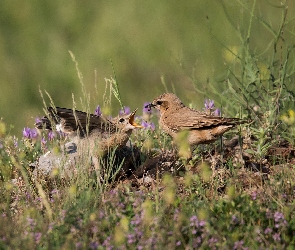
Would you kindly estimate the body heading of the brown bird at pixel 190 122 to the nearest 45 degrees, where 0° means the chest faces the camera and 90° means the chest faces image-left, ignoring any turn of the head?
approximately 90°

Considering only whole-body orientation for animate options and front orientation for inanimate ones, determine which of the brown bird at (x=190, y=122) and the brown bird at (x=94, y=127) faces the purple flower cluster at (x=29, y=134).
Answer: the brown bird at (x=190, y=122)

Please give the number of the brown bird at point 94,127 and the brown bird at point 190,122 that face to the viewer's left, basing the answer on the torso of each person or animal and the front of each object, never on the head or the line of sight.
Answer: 1

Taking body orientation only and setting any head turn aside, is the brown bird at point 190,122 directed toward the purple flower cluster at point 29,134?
yes

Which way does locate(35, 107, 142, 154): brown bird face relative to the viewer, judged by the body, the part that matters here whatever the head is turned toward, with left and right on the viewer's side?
facing to the right of the viewer

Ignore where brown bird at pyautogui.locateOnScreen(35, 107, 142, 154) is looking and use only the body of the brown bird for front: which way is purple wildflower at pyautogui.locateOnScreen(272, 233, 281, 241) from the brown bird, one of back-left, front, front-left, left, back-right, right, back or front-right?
front-right

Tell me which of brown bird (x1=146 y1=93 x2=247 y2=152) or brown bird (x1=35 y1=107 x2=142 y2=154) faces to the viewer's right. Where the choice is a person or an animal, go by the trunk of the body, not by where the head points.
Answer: brown bird (x1=35 y1=107 x2=142 y2=154)

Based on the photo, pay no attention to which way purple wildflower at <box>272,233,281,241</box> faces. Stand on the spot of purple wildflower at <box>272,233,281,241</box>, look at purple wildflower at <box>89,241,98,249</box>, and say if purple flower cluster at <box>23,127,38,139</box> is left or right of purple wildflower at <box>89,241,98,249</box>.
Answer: right
